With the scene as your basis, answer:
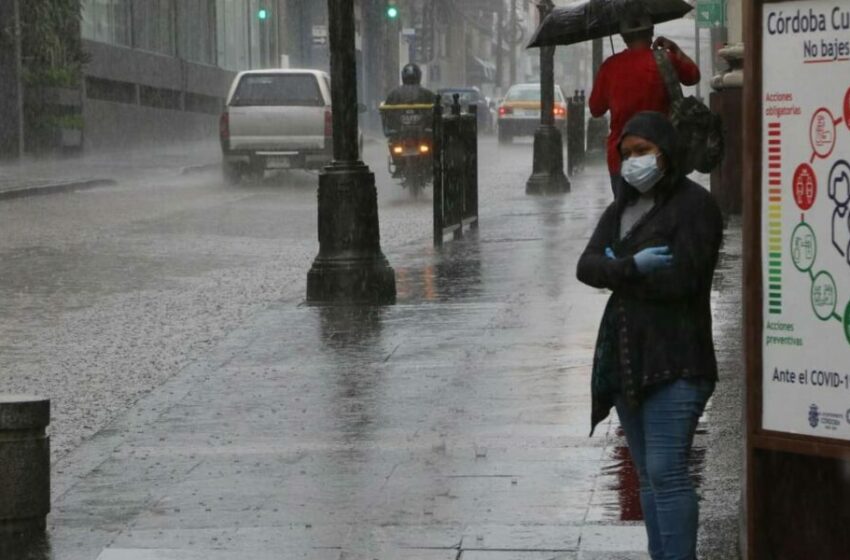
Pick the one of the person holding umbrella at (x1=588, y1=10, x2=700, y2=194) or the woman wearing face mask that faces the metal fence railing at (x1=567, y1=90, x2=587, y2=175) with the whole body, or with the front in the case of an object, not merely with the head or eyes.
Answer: the person holding umbrella

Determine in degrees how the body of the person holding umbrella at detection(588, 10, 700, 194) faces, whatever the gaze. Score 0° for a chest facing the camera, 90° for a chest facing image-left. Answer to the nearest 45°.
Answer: approximately 180°

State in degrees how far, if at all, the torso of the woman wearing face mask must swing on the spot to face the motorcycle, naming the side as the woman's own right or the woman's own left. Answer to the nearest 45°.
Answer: approximately 135° to the woman's own right

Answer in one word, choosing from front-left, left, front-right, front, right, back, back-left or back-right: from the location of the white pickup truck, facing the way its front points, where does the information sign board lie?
back

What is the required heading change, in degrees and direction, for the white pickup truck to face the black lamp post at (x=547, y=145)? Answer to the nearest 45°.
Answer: approximately 135° to its right

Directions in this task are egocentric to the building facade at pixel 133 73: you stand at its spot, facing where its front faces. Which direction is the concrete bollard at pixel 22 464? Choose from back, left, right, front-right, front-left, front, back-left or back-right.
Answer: front-right

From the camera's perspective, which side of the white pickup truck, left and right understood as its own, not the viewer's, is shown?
back

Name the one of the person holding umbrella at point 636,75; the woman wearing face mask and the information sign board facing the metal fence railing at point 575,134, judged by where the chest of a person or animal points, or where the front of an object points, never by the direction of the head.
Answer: the person holding umbrella

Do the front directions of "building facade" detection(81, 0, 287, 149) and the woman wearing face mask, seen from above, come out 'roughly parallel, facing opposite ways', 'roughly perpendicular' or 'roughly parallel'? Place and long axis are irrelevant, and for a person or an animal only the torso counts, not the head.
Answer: roughly perpendicular
